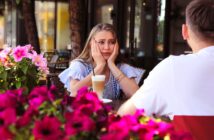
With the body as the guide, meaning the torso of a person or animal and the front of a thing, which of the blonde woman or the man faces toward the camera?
the blonde woman

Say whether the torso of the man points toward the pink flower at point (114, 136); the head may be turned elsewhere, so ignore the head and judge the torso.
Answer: no

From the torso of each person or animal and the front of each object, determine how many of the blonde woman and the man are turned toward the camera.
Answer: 1

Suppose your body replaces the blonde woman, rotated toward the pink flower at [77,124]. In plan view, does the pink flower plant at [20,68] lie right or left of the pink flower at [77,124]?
right

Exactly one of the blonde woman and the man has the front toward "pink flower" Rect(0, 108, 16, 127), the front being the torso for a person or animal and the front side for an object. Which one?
the blonde woman

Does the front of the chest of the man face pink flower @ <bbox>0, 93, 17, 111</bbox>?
no

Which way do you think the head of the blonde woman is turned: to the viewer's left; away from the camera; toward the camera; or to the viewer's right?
toward the camera

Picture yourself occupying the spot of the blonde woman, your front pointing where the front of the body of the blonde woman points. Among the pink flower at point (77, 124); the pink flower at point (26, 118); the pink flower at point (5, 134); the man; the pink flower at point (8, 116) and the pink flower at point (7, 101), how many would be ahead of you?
6

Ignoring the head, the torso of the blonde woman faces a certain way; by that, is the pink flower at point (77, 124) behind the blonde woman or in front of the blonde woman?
in front

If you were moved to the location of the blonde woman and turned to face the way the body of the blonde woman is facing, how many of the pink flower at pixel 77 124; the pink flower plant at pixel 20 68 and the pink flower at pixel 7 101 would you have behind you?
0

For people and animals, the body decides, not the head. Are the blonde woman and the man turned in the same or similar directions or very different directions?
very different directions

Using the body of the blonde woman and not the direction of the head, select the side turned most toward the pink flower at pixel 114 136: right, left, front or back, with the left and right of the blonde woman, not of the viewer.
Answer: front

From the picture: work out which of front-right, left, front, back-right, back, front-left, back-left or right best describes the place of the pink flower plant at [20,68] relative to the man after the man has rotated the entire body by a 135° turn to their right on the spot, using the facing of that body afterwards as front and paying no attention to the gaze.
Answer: back

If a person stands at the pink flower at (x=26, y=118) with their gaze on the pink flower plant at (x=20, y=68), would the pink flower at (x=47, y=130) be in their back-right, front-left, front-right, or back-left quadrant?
back-right

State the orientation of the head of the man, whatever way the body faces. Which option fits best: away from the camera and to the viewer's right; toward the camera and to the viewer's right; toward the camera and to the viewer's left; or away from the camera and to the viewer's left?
away from the camera and to the viewer's left

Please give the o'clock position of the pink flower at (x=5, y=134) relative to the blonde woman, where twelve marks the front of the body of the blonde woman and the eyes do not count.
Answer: The pink flower is roughly at 12 o'clock from the blonde woman.

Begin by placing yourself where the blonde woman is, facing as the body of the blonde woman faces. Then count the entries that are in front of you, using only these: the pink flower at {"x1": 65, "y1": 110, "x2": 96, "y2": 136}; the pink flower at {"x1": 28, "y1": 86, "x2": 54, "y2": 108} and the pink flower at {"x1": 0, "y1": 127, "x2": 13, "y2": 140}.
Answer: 3

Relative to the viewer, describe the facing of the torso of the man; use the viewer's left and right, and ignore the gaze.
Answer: facing away from the viewer

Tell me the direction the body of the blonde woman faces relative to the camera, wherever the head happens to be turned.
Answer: toward the camera
